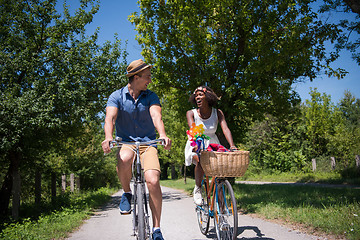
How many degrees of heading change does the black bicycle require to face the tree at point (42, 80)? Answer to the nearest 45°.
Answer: approximately 180°

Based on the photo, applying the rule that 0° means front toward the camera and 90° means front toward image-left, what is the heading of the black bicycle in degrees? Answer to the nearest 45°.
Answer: approximately 0°

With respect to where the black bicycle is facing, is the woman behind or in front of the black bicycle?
behind

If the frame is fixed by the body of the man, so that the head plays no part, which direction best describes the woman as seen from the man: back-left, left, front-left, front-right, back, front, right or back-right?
back-left

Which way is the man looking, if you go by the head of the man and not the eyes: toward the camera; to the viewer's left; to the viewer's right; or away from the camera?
to the viewer's right

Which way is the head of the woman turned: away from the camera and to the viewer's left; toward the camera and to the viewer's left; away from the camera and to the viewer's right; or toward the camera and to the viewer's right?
toward the camera and to the viewer's left
